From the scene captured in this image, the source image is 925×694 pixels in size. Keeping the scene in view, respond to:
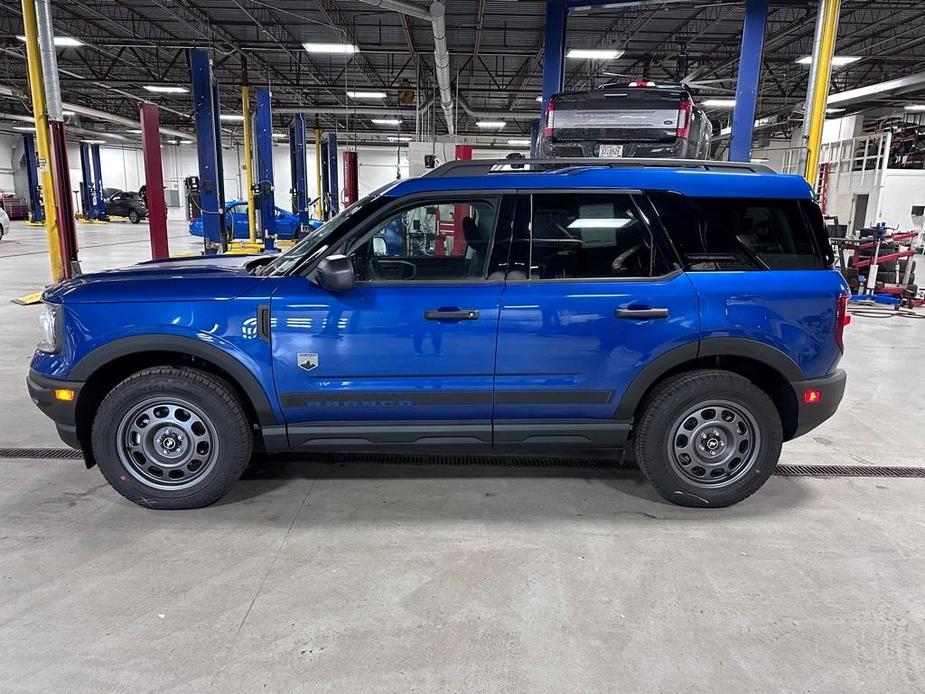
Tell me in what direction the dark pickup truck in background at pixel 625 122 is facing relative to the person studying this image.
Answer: facing away from the viewer

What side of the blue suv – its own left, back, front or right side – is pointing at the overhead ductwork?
right

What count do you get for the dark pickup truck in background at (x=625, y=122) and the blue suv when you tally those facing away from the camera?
1

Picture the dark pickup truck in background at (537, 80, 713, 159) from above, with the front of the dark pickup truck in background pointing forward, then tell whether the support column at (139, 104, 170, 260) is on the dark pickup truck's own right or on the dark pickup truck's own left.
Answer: on the dark pickup truck's own left

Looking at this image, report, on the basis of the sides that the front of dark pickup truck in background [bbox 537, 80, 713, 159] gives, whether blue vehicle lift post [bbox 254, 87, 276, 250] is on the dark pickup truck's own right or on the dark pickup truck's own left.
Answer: on the dark pickup truck's own left

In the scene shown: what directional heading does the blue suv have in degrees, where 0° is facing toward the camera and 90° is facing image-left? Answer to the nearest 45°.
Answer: approximately 90°

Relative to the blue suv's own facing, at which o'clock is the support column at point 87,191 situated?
The support column is roughly at 2 o'clock from the blue suv.

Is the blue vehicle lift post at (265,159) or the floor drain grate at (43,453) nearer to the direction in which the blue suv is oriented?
the floor drain grate

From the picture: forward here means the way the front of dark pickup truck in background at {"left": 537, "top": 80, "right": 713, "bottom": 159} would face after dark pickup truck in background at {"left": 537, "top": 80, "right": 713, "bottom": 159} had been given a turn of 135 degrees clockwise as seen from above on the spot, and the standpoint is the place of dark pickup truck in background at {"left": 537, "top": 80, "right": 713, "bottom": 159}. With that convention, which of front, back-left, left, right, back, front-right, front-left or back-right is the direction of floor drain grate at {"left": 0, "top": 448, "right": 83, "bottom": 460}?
right

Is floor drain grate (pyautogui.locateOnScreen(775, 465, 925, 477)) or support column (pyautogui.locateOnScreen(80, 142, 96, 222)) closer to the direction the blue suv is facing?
the support column

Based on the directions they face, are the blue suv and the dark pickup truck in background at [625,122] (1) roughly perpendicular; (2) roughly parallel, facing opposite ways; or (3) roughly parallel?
roughly perpendicular

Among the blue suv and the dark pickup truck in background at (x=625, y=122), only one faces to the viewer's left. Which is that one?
the blue suv
